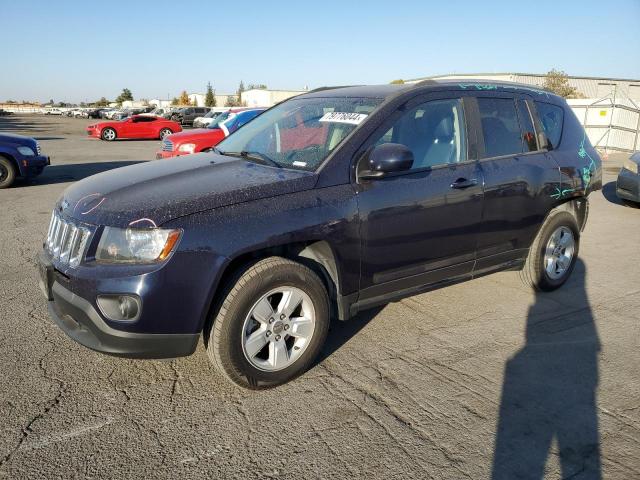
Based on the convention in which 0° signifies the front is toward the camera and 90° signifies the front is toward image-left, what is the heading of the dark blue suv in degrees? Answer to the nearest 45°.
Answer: approximately 45°

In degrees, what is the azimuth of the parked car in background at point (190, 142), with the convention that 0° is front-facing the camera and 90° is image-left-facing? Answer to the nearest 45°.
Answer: approximately 45°

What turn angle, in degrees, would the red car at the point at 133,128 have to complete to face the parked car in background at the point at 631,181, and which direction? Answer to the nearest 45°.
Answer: approximately 90° to its left

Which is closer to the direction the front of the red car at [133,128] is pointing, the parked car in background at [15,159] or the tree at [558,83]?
the parked car in background

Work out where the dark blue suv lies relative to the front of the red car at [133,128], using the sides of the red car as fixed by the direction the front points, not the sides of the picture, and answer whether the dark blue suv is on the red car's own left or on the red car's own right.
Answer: on the red car's own left

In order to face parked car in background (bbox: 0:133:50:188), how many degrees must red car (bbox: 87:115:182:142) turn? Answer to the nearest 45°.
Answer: approximately 90° to its left

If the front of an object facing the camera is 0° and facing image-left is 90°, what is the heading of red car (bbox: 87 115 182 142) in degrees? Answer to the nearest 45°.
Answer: approximately 90°

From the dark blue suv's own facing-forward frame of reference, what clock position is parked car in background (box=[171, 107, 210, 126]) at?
The parked car in background is roughly at 4 o'clock from the dark blue suv.

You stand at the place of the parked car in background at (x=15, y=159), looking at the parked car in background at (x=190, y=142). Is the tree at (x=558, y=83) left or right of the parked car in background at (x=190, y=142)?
right

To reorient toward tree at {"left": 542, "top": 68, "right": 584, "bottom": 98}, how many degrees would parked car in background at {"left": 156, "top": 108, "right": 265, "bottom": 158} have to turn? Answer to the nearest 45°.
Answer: approximately 180°

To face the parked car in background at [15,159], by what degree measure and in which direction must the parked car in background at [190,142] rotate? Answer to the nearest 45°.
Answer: approximately 45° to its right

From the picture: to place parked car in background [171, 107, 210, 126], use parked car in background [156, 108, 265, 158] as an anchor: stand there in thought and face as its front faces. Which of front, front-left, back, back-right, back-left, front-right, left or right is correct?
back-right
